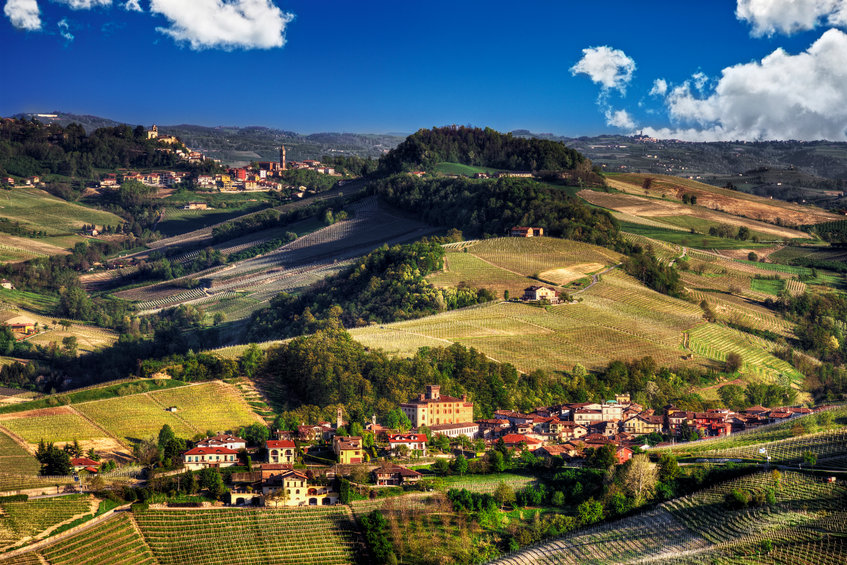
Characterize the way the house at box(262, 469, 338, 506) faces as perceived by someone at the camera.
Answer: facing the viewer

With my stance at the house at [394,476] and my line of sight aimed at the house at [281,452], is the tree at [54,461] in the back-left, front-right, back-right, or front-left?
front-left

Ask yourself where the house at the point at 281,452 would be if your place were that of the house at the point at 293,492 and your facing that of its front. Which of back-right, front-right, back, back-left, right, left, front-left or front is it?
back

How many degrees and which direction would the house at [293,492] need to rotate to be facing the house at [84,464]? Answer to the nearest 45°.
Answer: approximately 90° to its right

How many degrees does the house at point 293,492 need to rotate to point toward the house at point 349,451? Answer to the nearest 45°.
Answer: approximately 135° to its left

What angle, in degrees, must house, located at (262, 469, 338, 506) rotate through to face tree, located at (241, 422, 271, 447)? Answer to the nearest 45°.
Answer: approximately 180°

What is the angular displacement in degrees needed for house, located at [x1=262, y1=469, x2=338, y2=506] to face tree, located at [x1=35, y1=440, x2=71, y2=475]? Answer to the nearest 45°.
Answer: approximately 90° to its right

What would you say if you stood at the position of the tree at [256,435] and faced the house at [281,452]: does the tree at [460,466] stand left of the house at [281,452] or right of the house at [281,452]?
left

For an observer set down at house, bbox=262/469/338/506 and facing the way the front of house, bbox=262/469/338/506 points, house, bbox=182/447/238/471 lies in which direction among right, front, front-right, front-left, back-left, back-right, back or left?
back-right

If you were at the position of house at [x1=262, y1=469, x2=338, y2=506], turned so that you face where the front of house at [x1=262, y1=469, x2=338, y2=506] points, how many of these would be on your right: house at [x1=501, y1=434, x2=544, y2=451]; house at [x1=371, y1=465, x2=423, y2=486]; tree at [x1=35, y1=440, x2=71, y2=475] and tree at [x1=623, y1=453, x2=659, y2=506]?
1

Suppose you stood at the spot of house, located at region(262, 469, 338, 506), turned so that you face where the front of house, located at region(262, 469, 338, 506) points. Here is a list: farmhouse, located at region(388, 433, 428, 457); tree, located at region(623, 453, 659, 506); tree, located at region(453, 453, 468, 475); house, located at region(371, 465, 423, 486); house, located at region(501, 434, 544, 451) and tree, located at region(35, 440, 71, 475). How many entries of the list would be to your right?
1

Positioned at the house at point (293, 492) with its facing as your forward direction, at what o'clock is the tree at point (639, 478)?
The tree is roughly at 9 o'clock from the house.

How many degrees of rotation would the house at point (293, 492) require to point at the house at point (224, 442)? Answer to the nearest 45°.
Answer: approximately 135° to its right

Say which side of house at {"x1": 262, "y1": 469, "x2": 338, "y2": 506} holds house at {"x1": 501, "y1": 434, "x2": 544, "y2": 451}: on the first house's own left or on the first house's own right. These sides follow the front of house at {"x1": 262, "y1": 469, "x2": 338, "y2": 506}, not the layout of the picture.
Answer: on the first house's own left
